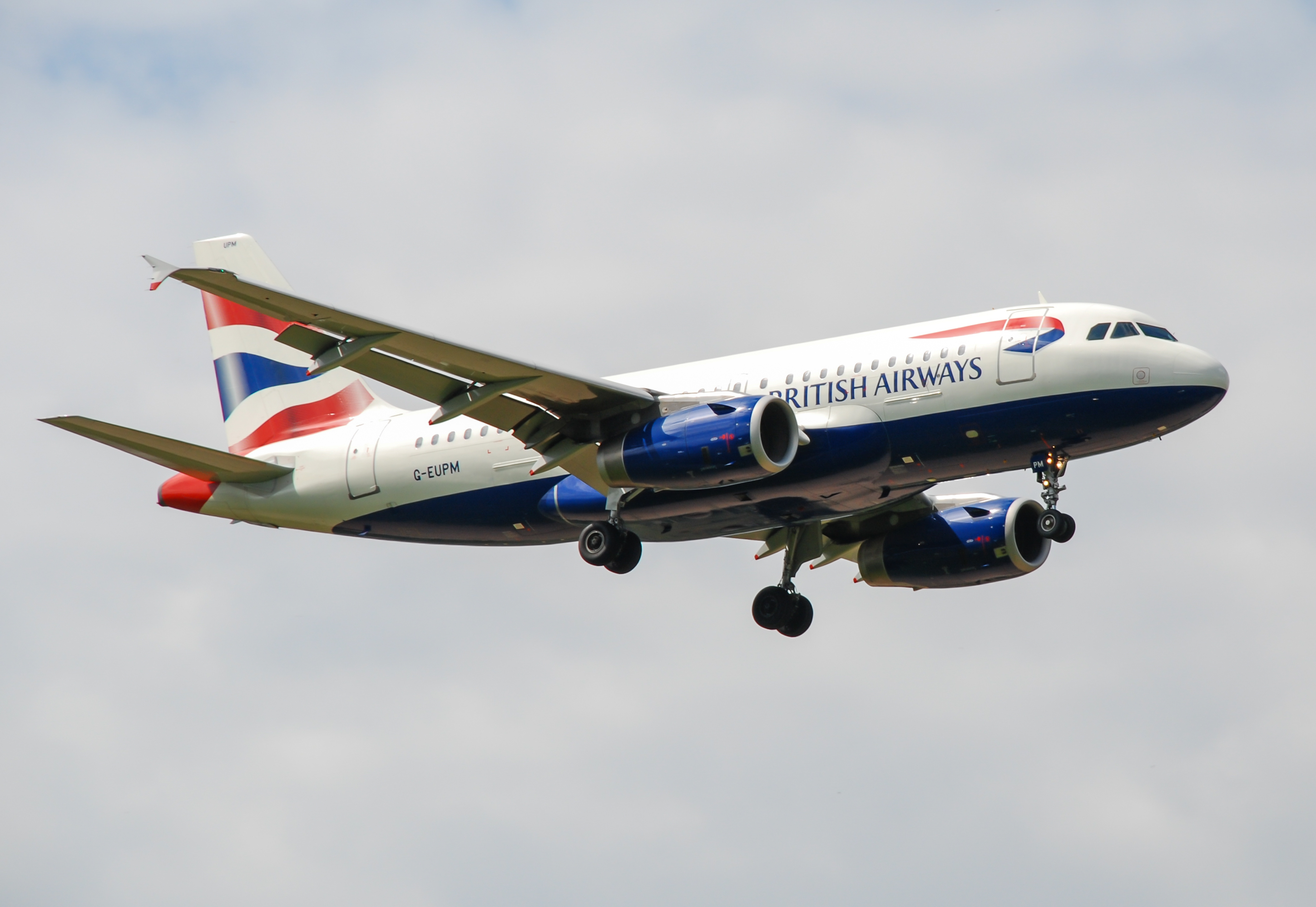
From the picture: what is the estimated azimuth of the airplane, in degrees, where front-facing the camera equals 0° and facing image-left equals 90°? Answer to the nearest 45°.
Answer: approximately 315°
